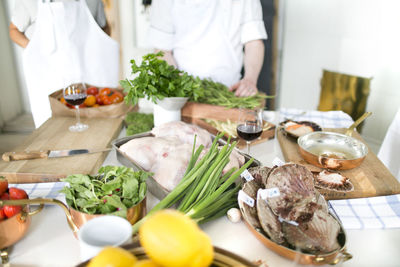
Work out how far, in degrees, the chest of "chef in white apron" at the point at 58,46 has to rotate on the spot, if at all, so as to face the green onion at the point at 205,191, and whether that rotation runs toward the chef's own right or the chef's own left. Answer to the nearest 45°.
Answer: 0° — they already face it

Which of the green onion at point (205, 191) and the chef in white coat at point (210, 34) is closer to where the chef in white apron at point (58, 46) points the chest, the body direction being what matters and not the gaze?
the green onion

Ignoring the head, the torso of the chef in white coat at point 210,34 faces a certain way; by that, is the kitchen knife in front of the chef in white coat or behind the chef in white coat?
in front

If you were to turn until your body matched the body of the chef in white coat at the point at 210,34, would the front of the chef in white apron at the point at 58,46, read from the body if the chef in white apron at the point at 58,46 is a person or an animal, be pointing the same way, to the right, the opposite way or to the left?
the same way

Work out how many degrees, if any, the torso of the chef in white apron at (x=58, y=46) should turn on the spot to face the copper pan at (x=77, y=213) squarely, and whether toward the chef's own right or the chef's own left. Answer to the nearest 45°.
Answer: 0° — they already face it

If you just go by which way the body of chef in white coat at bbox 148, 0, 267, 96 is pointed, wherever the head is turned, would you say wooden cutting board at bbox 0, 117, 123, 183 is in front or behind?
in front

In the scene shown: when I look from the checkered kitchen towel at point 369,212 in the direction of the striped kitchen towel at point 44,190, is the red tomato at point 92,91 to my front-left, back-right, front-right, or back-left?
front-right

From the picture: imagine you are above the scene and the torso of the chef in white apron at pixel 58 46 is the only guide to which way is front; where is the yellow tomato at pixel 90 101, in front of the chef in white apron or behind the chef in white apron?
in front

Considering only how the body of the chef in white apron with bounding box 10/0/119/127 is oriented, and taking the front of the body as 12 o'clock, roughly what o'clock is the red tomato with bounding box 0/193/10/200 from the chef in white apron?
The red tomato is roughly at 12 o'clock from the chef in white apron.

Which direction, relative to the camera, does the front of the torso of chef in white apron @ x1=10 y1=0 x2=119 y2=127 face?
toward the camera

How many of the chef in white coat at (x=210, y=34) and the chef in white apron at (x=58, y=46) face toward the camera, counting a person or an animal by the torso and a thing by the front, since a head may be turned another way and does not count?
2

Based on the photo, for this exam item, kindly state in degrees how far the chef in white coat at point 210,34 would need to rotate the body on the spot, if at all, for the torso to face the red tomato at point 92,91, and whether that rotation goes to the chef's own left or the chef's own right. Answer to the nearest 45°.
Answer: approximately 45° to the chef's own right

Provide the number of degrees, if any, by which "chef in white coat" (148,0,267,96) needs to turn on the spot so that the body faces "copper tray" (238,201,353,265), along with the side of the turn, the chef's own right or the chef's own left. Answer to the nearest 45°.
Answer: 0° — they already face it

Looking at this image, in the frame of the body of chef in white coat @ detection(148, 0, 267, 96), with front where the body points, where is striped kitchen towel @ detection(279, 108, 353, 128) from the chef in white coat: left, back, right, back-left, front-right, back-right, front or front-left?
front-left
